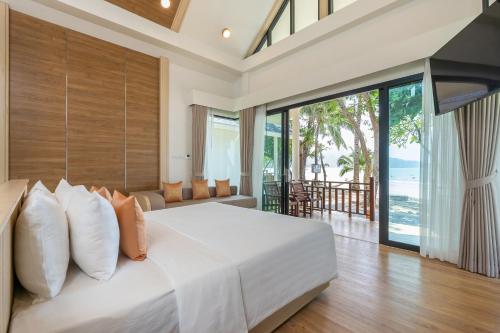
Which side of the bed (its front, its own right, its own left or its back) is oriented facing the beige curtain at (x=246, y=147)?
left

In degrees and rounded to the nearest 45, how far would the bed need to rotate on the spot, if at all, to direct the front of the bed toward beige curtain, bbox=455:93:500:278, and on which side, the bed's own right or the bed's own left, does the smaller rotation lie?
approximately 45° to the bed's own left

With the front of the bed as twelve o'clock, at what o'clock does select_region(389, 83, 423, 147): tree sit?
The tree is roughly at 10 o'clock from the bed.

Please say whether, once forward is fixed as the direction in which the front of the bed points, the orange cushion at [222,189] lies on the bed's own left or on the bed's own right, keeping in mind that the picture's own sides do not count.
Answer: on the bed's own left

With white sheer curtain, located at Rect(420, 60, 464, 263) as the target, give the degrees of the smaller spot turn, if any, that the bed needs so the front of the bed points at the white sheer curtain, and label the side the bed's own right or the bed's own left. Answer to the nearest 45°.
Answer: approximately 45° to the bed's own left

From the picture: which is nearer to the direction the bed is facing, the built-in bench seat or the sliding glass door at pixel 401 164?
the sliding glass door

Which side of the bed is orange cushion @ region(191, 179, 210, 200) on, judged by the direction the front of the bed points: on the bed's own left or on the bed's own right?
on the bed's own left

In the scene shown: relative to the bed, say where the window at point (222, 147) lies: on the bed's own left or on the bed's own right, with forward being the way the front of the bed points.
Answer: on the bed's own left
